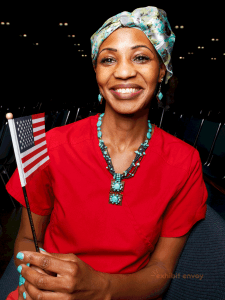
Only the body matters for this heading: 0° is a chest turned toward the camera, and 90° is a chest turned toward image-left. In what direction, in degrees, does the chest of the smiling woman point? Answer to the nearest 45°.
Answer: approximately 0°
